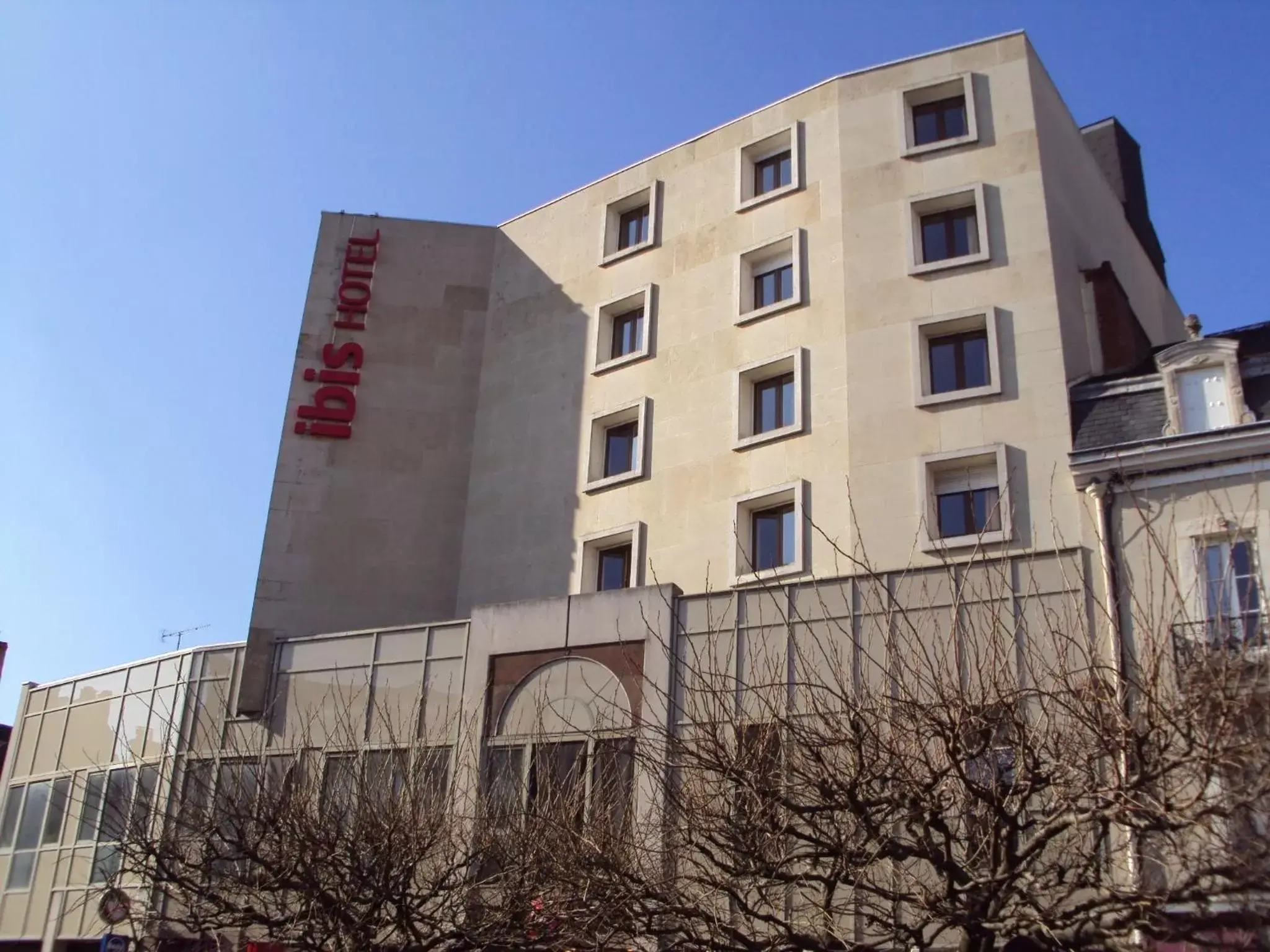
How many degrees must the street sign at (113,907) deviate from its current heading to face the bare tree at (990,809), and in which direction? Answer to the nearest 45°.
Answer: approximately 45° to its left

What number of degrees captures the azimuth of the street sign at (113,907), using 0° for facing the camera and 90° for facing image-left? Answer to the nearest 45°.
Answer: approximately 0°
